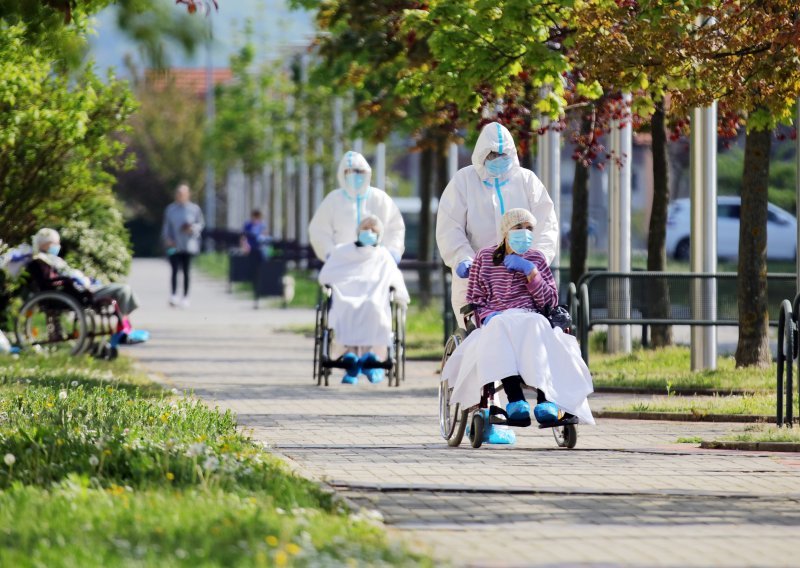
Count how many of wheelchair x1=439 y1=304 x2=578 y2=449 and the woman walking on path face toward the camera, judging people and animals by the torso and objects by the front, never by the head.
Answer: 2

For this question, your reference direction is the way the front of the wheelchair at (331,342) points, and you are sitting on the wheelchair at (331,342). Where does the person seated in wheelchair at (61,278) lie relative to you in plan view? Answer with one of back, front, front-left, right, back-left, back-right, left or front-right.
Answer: back-right

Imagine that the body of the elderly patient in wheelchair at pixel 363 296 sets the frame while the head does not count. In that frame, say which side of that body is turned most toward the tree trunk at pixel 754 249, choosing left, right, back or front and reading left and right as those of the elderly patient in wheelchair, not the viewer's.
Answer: left

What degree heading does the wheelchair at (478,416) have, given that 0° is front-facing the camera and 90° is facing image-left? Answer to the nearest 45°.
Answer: approximately 0°

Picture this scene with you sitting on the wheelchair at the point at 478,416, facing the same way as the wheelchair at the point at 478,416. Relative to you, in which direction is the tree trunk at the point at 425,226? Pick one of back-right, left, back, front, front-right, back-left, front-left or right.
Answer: back

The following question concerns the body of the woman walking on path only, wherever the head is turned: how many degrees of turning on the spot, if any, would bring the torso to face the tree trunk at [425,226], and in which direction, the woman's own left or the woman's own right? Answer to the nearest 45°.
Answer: approximately 90° to the woman's own left

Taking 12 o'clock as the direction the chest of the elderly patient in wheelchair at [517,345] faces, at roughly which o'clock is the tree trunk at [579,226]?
The tree trunk is roughly at 6 o'clock from the elderly patient in wheelchair.

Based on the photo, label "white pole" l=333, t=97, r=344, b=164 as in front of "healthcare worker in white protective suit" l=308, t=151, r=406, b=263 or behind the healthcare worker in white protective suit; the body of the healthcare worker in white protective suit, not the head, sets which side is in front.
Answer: behind

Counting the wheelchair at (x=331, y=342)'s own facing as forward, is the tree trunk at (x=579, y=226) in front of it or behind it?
behind
